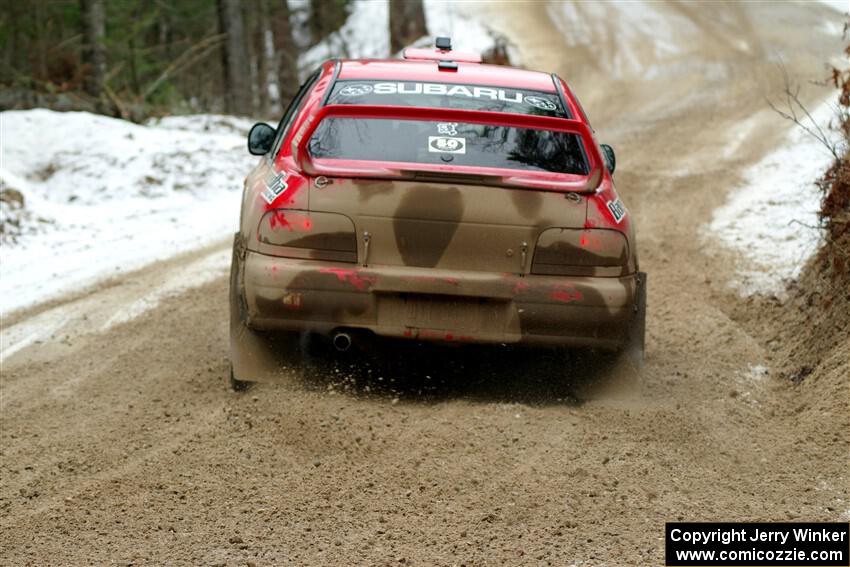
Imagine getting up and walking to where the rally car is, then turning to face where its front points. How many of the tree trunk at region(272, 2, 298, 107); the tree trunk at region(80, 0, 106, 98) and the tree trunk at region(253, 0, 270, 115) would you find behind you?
0

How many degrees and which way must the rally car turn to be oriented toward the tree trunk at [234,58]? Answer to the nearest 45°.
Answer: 0° — it already faces it

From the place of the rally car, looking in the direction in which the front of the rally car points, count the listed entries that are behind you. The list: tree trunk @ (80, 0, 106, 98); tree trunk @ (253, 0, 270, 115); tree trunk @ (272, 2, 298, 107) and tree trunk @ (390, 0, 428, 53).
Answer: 0

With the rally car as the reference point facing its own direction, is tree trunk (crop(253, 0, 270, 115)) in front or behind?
in front

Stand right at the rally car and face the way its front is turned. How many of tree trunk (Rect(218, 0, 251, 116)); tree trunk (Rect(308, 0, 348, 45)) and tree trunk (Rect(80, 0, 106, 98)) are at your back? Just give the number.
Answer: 0

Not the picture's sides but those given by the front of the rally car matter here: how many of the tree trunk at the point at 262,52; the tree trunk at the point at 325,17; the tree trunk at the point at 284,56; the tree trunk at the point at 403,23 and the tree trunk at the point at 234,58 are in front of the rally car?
5

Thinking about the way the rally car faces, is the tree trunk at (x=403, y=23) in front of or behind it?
in front

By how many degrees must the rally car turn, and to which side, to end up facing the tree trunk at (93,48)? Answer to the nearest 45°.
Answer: approximately 45° to its left

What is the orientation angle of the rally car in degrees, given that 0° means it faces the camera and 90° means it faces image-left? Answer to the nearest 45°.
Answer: approximately 180°

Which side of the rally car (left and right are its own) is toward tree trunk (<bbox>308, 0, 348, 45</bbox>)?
front
